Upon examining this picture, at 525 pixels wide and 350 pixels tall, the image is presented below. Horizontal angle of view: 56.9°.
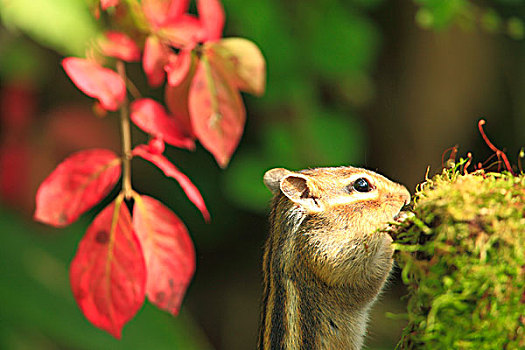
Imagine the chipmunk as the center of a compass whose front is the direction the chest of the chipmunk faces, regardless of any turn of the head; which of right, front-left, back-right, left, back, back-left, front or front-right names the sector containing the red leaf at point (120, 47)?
back

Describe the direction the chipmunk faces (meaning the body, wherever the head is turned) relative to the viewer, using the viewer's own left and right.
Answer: facing to the right of the viewer

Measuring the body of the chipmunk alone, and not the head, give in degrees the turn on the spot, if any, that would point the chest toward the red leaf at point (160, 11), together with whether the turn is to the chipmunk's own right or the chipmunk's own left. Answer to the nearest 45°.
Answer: approximately 180°
